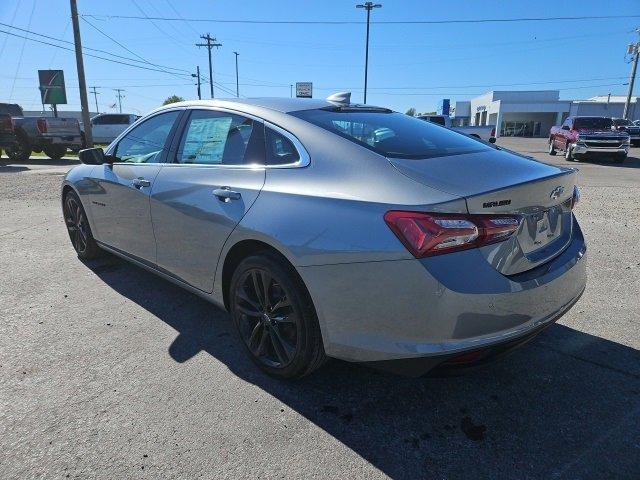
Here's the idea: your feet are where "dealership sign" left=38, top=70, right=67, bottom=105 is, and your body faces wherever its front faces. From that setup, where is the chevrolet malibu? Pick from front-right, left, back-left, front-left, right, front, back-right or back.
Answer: front

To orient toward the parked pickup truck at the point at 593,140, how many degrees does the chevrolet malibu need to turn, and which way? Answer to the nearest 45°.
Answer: approximately 90° to its right

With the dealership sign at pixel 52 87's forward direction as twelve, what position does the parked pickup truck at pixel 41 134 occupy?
The parked pickup truck is roughly at 12 o'clock from the dealership sign.

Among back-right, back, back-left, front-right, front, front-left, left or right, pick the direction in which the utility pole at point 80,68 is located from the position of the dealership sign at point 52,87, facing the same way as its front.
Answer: front

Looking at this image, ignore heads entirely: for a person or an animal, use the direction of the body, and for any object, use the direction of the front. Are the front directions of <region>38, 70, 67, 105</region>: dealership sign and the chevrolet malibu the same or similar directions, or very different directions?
very different directions

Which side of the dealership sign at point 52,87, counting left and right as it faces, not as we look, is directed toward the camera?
front

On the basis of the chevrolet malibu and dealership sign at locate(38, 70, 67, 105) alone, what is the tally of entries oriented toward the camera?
1

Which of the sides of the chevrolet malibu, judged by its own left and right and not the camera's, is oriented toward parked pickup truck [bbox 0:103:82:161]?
front

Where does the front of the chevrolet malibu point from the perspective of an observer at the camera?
facing away from the viewer and to the left of the viewer

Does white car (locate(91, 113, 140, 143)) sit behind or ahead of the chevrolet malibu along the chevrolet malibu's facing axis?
ahead

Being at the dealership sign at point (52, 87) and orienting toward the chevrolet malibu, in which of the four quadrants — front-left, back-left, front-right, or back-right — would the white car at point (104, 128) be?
front-left

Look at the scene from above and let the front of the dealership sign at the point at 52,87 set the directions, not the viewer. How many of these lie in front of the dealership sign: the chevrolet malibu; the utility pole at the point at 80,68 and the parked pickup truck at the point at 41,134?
3

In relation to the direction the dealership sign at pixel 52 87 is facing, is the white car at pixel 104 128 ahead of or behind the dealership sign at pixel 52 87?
ahead
